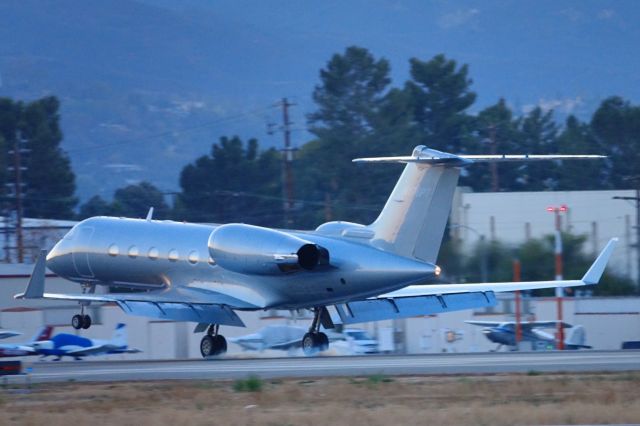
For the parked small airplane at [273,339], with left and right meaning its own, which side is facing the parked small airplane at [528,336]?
back

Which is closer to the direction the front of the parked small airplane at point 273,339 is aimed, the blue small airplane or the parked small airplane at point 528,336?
the blue small airplane

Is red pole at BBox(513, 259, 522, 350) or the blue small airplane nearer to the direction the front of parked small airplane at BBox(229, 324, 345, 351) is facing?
the blue small airplane

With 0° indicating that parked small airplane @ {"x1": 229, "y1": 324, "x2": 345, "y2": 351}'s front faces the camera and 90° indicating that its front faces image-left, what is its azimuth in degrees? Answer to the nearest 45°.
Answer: approximately 90°

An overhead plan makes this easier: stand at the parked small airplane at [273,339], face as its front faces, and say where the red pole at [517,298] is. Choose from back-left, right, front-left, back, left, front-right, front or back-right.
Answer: back

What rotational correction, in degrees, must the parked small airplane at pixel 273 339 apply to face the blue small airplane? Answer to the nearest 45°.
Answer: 0° — it already faces it
